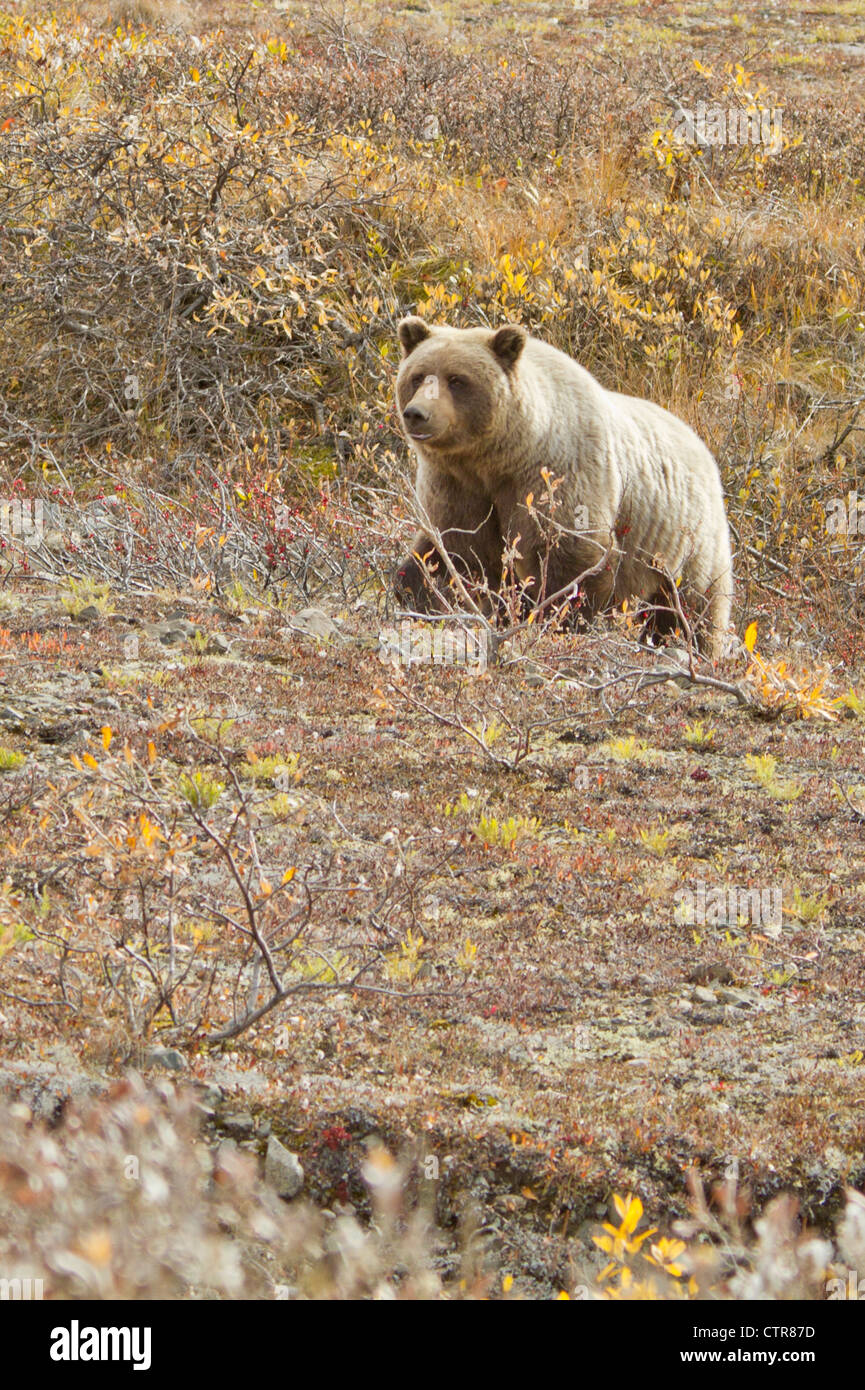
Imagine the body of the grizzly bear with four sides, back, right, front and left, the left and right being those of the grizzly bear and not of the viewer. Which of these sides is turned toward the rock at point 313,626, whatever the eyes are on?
front

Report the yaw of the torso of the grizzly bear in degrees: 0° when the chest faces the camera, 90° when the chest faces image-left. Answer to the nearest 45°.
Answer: approximately 45°

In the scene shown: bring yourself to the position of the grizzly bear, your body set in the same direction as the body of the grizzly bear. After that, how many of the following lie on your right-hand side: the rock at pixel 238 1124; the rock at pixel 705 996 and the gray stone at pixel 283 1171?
0

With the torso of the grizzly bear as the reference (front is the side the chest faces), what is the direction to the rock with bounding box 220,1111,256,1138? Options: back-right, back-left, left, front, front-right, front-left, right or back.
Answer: front-left

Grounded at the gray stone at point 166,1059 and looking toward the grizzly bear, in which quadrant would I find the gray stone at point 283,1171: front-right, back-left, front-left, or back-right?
back-right

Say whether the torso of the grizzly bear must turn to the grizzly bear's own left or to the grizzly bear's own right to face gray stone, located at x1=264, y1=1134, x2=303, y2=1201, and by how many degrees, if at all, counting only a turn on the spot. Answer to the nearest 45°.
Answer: approximately 45° to the grizzly bear's own left

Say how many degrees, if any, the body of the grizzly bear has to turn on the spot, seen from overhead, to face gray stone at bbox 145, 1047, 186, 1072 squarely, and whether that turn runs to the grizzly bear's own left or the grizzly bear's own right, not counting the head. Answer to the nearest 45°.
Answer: approximately 45° to the grizzly bear's own left

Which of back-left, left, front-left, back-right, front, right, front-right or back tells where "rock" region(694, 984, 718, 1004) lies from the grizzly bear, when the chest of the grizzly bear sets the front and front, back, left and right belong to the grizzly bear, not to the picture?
front-left

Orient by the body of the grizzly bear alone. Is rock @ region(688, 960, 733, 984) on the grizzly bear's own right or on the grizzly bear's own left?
on the grizzly bear's own left

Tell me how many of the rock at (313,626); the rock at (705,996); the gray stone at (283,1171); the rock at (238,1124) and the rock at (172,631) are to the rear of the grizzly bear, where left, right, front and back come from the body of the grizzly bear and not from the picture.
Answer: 0

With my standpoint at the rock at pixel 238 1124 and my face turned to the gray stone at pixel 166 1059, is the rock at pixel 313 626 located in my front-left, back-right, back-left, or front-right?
front-right

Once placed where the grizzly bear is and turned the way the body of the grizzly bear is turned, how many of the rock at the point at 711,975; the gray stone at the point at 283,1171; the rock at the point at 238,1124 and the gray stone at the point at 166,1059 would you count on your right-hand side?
0
